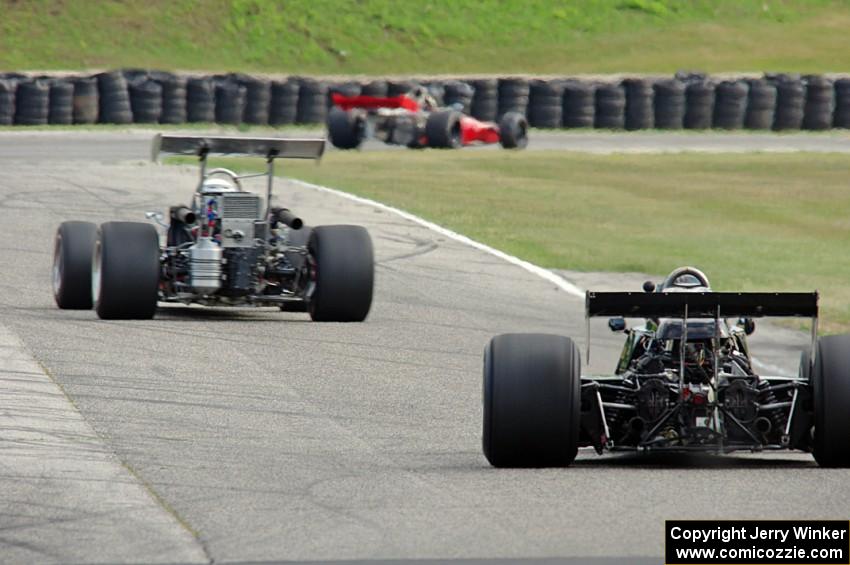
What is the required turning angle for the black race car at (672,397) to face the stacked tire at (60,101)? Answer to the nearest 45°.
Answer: approximately 45° to its left

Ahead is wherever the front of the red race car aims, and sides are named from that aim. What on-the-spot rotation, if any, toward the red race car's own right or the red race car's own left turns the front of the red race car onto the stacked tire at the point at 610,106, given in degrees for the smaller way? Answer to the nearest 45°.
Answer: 0° — it already faces it

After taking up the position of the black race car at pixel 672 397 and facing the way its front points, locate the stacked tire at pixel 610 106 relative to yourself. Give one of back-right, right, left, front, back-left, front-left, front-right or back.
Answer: front

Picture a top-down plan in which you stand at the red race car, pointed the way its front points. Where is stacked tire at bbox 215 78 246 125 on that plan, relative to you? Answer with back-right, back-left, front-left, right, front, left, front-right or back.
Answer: left

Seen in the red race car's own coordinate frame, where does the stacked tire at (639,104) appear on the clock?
The stacked tire is roughly at 12 o'clock from the red race car.

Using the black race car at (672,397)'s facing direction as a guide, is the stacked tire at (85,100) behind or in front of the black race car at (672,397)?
in front

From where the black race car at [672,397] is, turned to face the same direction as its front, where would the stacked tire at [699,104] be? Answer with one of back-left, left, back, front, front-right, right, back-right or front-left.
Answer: front

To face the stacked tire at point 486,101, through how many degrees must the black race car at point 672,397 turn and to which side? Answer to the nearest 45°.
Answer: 0° — it already faces it

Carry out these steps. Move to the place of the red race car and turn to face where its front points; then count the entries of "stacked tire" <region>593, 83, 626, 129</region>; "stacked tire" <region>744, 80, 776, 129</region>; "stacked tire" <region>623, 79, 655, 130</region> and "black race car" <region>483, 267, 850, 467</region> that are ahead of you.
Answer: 3

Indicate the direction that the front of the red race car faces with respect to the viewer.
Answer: facing away from the viewer and to the right of the viewer

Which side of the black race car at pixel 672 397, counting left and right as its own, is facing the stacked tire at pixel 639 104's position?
front

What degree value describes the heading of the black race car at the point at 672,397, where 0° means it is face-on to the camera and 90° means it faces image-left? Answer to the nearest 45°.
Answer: approximately 180°

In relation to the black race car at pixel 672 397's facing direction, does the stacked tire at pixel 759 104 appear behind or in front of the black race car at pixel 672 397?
in front

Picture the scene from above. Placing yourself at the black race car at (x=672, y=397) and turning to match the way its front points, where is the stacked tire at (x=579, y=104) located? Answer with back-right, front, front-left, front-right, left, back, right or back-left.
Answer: front

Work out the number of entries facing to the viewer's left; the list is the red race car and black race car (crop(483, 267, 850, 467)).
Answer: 0
